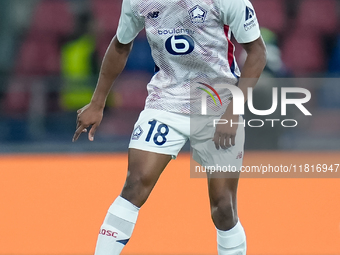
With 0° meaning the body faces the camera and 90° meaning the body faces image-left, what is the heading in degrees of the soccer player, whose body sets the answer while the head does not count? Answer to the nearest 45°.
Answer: approximately 0°

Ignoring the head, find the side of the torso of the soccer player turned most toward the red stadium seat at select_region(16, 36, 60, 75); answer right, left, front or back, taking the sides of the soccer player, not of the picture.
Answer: back

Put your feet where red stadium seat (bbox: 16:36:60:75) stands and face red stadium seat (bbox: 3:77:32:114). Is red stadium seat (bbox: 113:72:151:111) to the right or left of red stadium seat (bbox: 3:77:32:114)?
left

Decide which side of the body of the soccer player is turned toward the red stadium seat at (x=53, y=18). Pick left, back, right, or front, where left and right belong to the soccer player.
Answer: back

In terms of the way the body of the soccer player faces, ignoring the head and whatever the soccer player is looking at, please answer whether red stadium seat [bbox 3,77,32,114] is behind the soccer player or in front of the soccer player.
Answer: behind

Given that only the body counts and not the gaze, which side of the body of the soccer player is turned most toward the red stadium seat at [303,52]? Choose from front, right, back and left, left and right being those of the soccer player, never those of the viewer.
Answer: back

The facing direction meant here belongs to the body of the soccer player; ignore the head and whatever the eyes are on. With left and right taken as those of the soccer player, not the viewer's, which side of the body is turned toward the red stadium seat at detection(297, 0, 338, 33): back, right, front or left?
back

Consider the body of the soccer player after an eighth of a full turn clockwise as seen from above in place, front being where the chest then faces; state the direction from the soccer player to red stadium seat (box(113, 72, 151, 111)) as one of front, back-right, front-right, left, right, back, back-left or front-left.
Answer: back-right

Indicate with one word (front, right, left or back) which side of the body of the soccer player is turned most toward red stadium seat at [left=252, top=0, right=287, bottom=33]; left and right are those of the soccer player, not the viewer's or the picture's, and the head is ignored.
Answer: back
